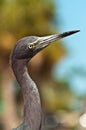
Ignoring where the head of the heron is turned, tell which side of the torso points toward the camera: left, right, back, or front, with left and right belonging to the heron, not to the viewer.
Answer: right
